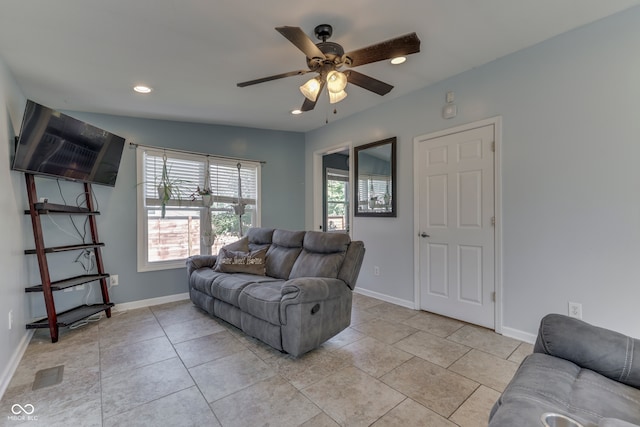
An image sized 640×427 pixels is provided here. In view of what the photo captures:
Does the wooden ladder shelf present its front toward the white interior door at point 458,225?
yes

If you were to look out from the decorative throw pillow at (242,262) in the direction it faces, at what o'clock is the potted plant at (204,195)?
The potted plant is roughly at 5 o'clock from the decorative throw pillow.

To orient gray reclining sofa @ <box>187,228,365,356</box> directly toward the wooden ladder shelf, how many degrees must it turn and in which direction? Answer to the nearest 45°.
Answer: approximately 45° to its right

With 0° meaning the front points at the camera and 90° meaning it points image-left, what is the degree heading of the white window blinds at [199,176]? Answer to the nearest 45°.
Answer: approximately 315°

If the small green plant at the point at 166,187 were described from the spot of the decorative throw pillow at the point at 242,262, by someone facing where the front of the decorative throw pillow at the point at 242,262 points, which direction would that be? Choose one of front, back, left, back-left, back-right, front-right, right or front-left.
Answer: back-right

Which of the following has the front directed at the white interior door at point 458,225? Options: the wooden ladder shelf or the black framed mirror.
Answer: the wooden ladder shelf

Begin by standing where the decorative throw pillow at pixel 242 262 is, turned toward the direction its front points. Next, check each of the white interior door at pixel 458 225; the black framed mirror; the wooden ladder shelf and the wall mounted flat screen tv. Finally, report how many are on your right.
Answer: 2

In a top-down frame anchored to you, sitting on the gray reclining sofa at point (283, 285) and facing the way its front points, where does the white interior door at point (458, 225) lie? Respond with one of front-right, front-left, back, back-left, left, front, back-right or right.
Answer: back-left

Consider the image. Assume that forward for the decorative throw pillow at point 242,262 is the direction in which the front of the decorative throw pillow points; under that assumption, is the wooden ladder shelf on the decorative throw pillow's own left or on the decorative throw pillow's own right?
on the decorative throw pillow's own right
